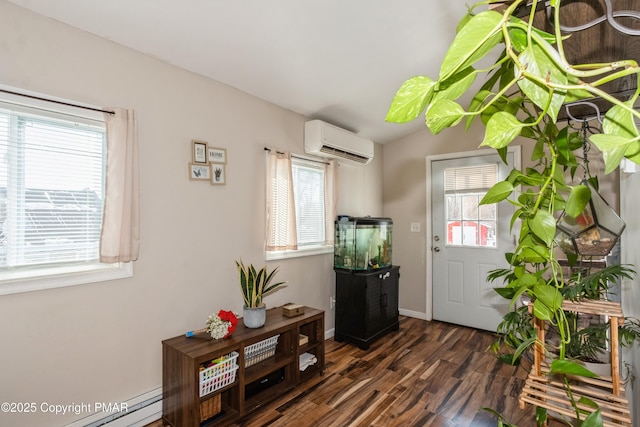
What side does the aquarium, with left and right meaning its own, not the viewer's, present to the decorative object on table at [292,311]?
right

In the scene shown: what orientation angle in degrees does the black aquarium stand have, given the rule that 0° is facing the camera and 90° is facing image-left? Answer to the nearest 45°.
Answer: approximately 315°

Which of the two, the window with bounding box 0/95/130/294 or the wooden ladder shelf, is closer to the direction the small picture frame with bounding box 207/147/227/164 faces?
the wooden ladder shelf

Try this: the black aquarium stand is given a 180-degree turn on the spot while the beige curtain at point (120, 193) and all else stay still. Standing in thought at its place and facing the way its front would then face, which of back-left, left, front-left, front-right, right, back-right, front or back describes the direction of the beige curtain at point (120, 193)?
left

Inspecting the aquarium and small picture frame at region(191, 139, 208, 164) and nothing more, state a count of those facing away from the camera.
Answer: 0

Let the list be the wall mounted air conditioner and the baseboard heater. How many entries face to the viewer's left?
0

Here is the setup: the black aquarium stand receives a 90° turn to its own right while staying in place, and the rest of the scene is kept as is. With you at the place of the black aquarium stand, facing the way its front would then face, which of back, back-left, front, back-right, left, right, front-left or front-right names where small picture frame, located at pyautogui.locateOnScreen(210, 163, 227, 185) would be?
front

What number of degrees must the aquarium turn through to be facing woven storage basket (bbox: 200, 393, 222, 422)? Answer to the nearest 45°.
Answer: approximately 90° to its right

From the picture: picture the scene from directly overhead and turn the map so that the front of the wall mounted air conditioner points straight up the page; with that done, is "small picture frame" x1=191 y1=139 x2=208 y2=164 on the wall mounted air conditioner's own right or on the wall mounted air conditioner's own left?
on the wall mounted air conditioner's own right

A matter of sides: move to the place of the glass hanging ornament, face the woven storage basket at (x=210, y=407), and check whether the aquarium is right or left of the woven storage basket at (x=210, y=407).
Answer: right
